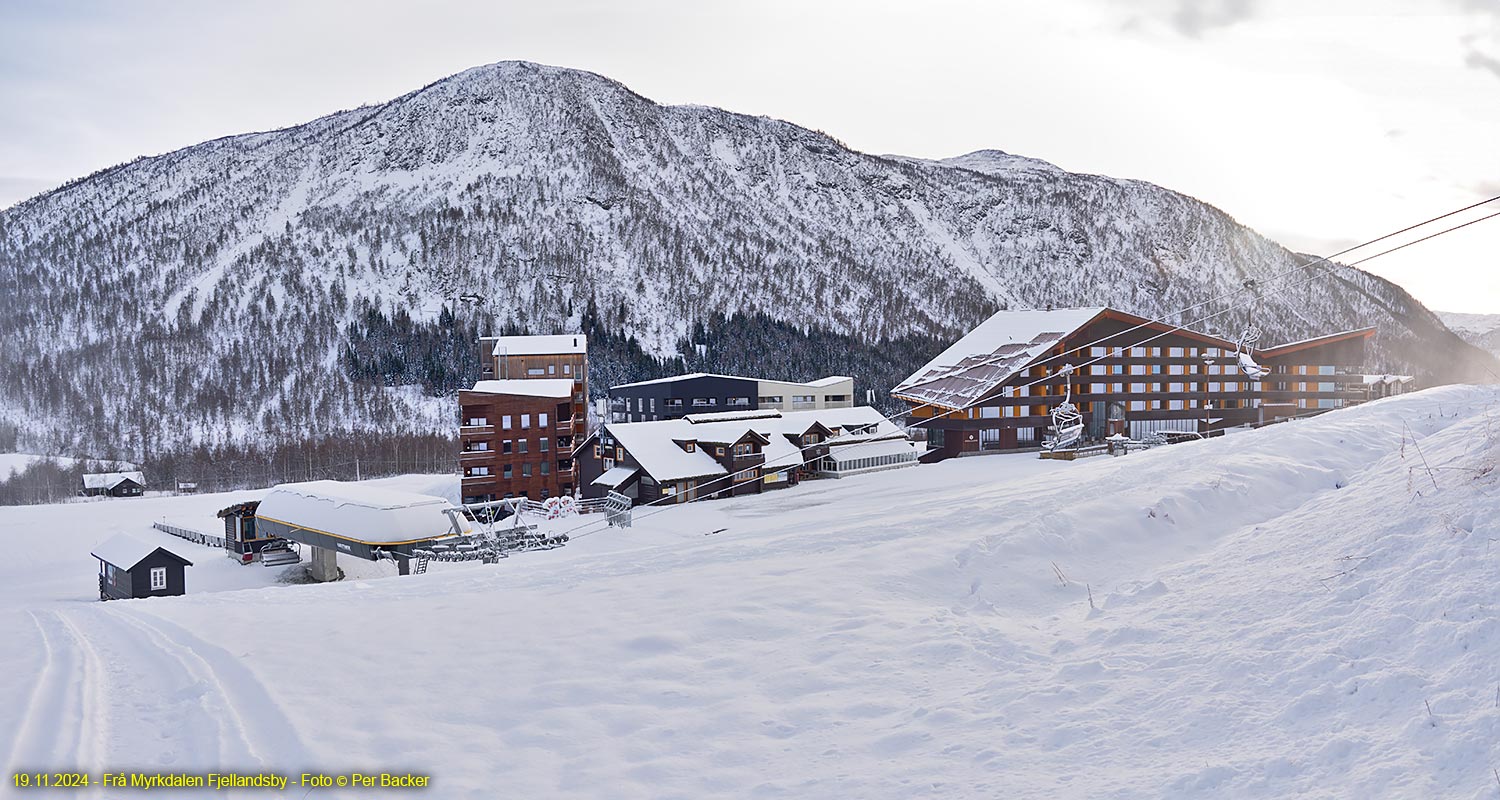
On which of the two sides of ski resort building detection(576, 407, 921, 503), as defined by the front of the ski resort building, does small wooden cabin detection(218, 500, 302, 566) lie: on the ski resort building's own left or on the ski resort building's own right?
on the ski resort building's own right

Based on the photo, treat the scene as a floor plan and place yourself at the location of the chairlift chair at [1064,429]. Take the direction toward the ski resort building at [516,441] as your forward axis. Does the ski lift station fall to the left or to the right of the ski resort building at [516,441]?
left

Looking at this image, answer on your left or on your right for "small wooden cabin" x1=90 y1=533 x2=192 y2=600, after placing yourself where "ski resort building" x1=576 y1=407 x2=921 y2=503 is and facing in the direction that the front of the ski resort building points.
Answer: on your right

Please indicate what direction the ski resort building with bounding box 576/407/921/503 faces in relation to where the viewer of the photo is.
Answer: facing the viewer and to the right of the viewer
